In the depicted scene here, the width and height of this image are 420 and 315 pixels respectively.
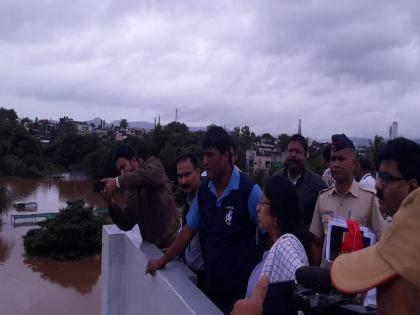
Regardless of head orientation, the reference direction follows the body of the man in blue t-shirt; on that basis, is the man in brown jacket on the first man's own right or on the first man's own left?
on the first man's own right

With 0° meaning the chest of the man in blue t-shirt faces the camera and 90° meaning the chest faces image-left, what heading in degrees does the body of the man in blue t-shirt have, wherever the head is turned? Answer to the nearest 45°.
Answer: approximately 45°

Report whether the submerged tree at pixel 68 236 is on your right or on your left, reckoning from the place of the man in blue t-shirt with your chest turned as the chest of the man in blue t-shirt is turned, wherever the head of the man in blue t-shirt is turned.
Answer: on your right

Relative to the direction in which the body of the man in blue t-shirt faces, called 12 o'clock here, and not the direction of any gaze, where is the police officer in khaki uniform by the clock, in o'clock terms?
The police officer in khaki uniform is roughly at 7 o'clock from the man in blue t-shirt.
